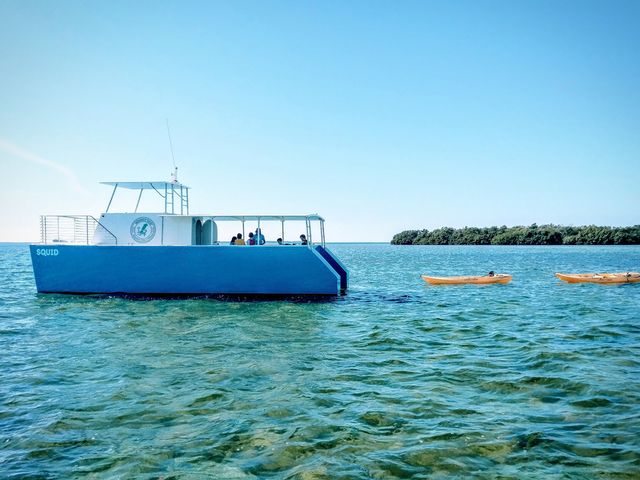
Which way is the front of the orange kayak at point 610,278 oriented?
to the viewer's left

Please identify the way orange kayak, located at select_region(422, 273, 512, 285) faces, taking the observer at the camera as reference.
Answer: facing to the left of the viewer

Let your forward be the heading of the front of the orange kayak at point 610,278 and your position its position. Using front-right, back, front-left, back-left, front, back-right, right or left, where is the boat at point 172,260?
front-left

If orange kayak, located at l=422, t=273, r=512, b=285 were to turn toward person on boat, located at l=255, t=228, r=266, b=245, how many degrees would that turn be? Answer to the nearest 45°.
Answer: approximately 45° to its left
